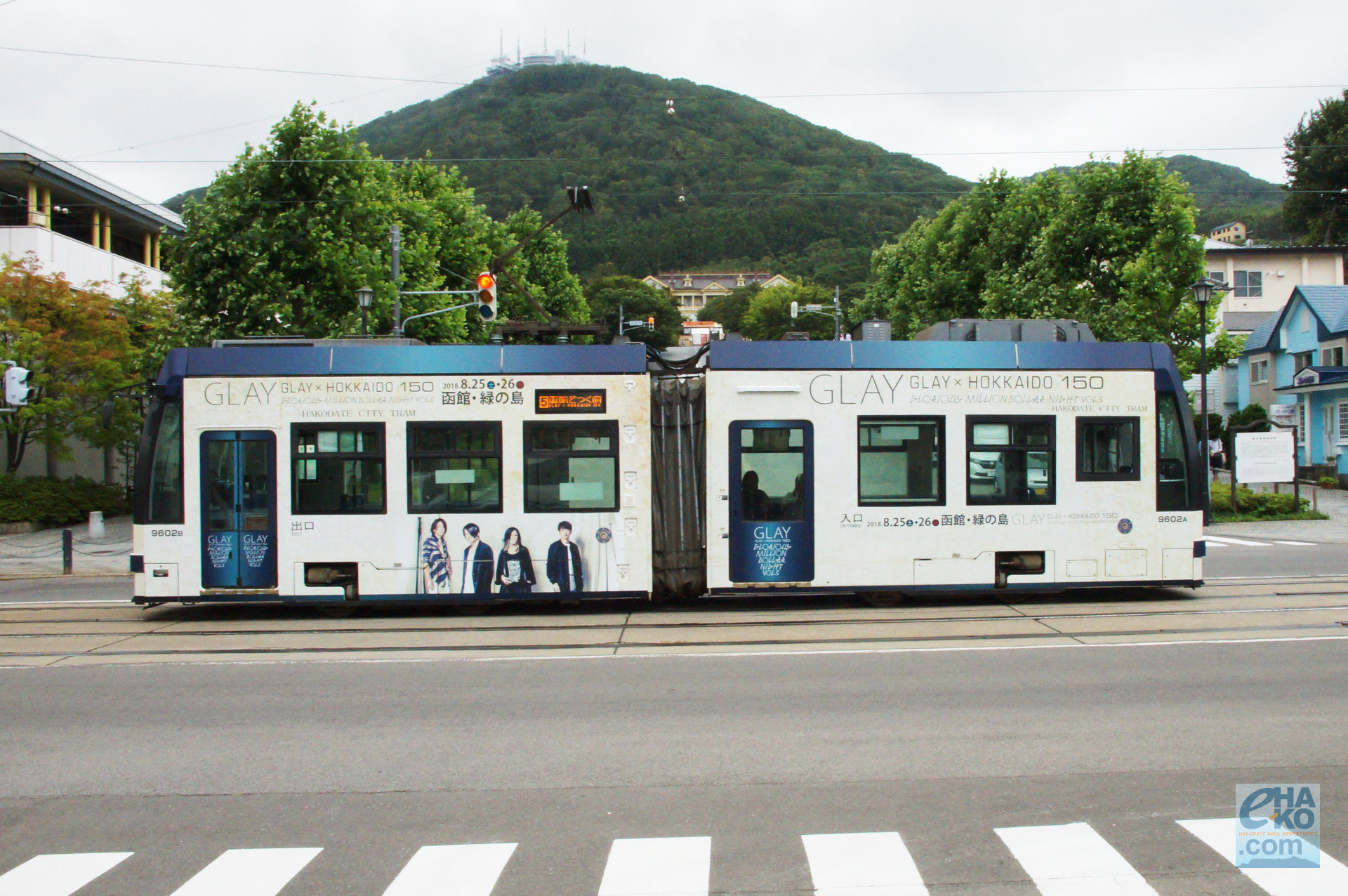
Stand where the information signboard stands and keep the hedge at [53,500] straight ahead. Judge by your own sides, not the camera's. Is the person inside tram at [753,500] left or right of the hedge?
left

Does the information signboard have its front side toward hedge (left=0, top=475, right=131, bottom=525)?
no

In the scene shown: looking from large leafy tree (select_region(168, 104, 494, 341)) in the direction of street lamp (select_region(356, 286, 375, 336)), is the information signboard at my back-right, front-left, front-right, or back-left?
front-left

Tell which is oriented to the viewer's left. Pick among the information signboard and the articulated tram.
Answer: the articulated tram

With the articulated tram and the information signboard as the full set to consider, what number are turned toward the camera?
1

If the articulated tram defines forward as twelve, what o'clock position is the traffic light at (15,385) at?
The traffic light is roughly at 1 o'clock from the articulated tram.

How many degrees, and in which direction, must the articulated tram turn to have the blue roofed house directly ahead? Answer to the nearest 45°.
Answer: approximately 135° to its right

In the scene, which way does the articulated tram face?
to the viewer's left

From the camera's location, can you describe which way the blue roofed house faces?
facing the viewer and to the left of the viewer

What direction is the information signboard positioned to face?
toward the camera

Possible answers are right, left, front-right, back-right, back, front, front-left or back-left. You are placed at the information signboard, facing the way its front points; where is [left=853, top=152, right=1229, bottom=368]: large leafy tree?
back-right
